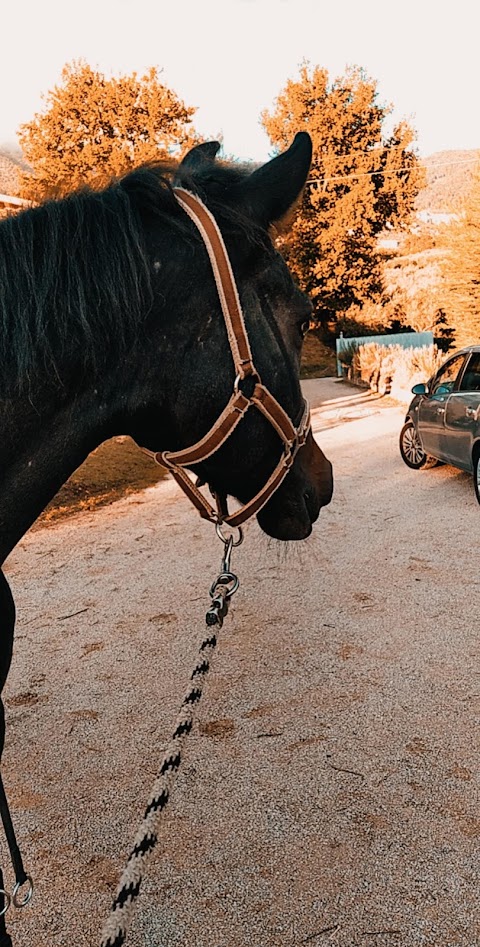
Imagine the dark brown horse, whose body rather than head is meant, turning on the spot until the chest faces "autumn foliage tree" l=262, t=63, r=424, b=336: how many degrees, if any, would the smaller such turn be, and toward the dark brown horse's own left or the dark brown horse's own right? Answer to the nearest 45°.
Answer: approximately 90° to the dark brown horse's own left

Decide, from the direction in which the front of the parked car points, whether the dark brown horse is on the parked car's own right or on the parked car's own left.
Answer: on the parked car's own left

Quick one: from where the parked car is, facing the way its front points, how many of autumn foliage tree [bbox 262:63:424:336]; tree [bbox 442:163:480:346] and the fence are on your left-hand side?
0

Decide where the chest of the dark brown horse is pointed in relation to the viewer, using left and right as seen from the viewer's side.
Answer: facing to the right of the viewer

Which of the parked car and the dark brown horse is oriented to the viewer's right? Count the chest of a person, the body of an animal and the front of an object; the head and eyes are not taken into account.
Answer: the dark brown horse

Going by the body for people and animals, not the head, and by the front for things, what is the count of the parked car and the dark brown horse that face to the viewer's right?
1

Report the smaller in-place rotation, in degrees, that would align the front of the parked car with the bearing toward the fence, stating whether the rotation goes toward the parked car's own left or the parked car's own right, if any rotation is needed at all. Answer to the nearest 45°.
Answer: approximately 45° to the parked car's own right

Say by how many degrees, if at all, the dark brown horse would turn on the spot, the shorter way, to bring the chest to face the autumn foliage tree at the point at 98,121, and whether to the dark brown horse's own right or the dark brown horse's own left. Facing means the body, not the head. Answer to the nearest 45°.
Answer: approximately 90° to the dark brown horse's own left

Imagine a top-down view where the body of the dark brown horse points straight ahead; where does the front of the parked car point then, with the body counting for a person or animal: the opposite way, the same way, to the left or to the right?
to the left

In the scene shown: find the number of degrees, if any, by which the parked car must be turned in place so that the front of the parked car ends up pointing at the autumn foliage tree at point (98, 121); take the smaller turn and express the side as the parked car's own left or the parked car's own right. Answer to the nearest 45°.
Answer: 0° — it already faces it

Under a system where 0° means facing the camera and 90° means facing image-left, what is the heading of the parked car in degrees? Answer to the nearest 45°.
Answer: approximately 135°

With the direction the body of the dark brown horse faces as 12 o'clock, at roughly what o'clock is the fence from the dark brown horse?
The fence is roughly at 10 o'clock from the dark brown horse.

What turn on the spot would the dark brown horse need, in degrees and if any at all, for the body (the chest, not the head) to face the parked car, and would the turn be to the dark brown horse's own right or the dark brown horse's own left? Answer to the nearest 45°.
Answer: approximately 45° to the dark brown horse's own left

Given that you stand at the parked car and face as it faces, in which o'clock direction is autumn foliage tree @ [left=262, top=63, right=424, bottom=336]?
The autumn foliage tree is roughly at 1 o'clock from the parked car.
